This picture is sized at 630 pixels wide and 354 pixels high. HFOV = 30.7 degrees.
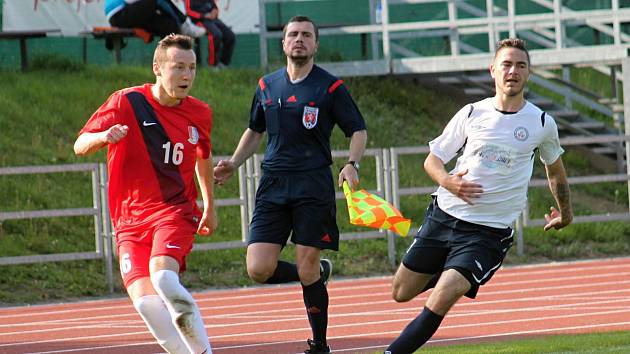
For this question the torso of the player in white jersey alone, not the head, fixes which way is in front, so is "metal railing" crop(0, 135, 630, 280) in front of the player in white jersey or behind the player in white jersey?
behind

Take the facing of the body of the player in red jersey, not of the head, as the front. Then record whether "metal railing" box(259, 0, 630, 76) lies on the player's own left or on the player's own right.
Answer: on the player's own left

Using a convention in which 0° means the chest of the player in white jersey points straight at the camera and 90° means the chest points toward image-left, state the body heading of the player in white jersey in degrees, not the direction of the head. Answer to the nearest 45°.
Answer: approximately 0°

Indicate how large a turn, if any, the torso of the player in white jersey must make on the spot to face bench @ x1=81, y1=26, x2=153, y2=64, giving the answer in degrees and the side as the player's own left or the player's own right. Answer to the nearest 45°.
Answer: approximately 135° to the player's own right
